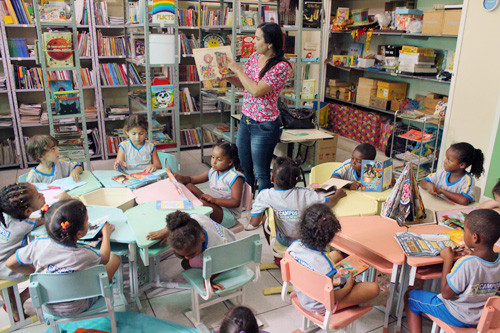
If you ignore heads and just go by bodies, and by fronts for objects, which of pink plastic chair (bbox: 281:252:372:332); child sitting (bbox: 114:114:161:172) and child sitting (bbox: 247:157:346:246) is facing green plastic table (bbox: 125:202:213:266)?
child sitting (bbox: 114:114:161:172)

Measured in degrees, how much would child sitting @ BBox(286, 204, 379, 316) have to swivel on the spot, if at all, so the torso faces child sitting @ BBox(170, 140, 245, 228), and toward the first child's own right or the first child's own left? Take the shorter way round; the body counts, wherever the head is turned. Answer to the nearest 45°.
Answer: approximately 90° to the first child's own left

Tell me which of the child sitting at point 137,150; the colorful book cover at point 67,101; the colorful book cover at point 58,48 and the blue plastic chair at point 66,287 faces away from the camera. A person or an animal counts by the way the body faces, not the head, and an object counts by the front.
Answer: the blue plastic chair

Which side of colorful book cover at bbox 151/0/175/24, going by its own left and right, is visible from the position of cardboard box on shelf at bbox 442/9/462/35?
left

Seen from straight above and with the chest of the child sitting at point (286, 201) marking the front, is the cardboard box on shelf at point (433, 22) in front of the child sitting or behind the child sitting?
in front

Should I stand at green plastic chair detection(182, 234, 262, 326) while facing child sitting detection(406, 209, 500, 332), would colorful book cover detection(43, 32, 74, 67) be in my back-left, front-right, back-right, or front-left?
back-left

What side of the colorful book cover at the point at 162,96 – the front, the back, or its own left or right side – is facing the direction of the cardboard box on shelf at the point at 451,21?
left

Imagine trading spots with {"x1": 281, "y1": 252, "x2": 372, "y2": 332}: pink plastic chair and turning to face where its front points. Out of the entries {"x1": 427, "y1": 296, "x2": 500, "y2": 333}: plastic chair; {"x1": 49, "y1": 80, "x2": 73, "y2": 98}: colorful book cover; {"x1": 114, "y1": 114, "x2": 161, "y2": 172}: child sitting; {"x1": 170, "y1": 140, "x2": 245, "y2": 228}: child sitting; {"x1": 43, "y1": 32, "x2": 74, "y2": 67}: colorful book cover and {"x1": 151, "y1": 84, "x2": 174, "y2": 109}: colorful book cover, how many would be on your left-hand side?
5

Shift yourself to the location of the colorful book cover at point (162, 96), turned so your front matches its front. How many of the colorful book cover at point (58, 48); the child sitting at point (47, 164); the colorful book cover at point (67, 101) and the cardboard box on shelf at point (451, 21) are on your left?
1

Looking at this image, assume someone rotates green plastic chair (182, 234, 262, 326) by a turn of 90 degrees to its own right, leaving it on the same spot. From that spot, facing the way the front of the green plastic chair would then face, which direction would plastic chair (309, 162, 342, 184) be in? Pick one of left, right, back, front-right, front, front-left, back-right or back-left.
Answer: front

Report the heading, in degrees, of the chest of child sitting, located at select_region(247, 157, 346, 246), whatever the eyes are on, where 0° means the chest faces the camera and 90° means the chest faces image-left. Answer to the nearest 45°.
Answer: approximately 180°

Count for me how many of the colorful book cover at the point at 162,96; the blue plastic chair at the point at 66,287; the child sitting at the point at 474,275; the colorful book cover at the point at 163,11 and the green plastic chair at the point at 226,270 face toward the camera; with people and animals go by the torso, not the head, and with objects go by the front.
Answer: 2

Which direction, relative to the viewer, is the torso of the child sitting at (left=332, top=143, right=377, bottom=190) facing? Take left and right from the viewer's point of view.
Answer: facing the viewer and to the left of the viewer
